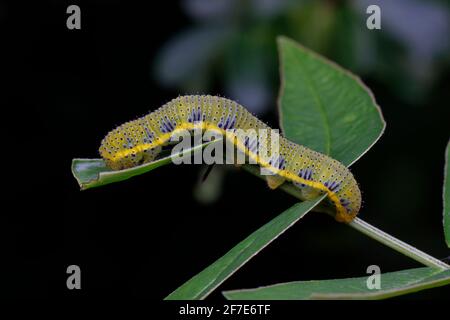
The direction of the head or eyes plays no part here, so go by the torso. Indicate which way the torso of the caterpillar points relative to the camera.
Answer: to the viewer's left

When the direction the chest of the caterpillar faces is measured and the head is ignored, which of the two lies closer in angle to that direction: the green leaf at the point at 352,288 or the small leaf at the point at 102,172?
the small leaf

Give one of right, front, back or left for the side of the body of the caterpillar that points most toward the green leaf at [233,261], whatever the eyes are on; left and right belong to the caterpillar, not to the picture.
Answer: left

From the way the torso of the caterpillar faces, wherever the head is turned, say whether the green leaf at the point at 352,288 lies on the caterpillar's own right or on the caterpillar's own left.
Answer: on the caterpillar's own left
